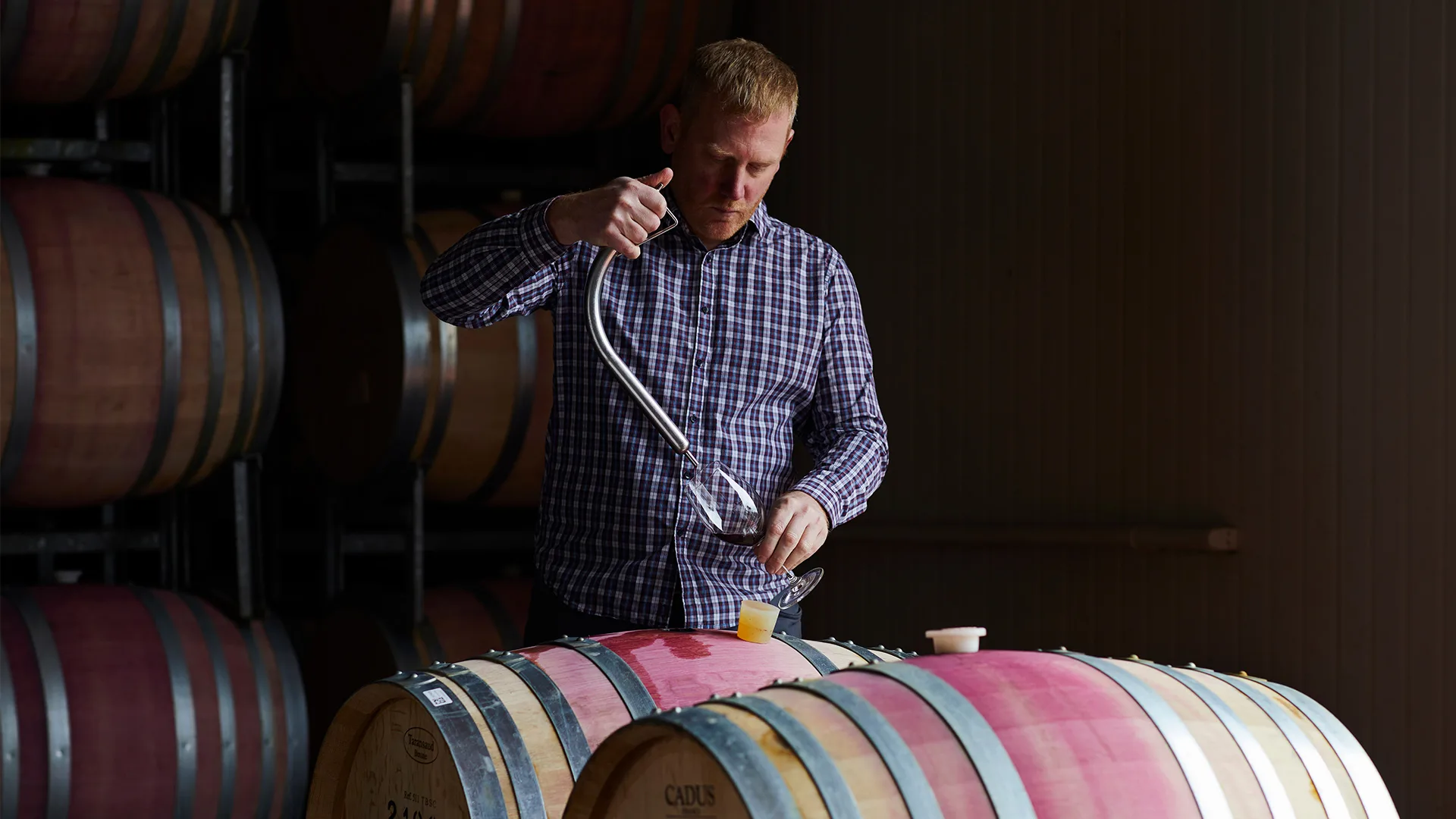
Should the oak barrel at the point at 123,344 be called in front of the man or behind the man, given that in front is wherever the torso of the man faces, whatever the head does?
behind

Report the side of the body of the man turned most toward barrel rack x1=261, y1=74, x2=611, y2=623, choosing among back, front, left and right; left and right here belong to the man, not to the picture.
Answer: back

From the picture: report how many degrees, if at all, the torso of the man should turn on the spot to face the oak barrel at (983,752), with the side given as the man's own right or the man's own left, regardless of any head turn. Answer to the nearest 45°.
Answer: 0° — they already face it

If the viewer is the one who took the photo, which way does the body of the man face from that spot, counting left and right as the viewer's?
facing the viewer

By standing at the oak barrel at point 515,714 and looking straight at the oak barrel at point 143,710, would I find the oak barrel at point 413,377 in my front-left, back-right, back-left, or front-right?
front-right

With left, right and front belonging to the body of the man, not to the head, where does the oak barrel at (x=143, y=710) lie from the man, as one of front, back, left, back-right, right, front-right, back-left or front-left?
back-right

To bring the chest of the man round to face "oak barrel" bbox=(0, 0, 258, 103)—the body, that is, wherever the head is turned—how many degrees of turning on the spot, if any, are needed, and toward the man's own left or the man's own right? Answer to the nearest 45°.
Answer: approximately 135° to the man's own right

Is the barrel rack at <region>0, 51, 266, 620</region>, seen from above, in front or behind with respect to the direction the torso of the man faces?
behind
